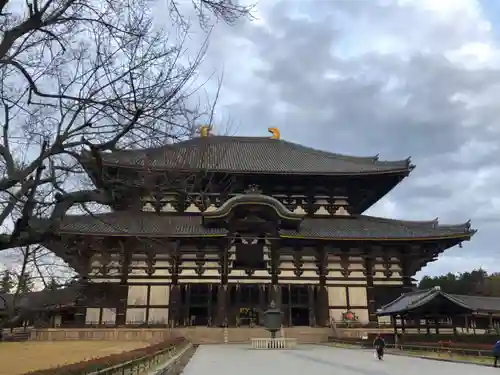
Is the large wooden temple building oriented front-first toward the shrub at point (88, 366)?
yes

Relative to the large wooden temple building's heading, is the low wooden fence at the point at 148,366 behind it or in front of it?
in front

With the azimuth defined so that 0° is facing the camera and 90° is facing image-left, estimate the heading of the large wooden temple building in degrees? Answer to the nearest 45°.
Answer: approximately 0°

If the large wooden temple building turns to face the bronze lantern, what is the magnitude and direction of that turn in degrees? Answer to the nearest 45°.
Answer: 0° — it already faces it
